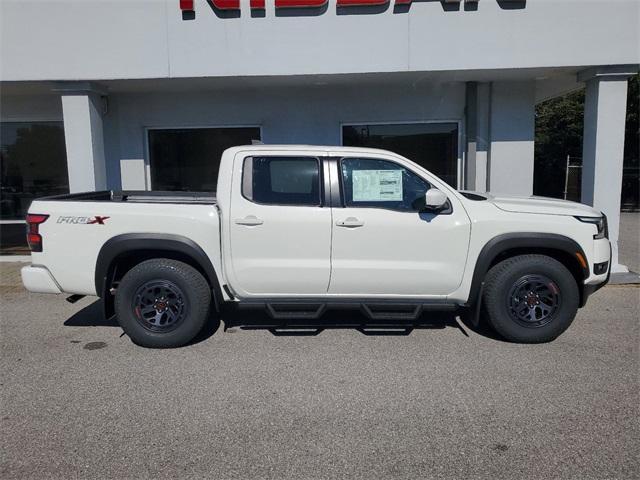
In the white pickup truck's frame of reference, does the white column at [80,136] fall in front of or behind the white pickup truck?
behind

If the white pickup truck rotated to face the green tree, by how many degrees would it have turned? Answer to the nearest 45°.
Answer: approximately 45° to its left

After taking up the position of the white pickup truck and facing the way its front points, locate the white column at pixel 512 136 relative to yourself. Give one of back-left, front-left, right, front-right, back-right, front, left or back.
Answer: front-left

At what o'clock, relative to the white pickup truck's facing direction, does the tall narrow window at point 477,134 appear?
The tall narrow window is roughly at 10 o'clock from the white pickup truck.

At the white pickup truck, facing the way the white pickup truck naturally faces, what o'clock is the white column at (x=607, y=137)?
The white column is roughly at 11 o'clock from the white pickup truck.

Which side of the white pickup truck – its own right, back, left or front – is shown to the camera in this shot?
right
